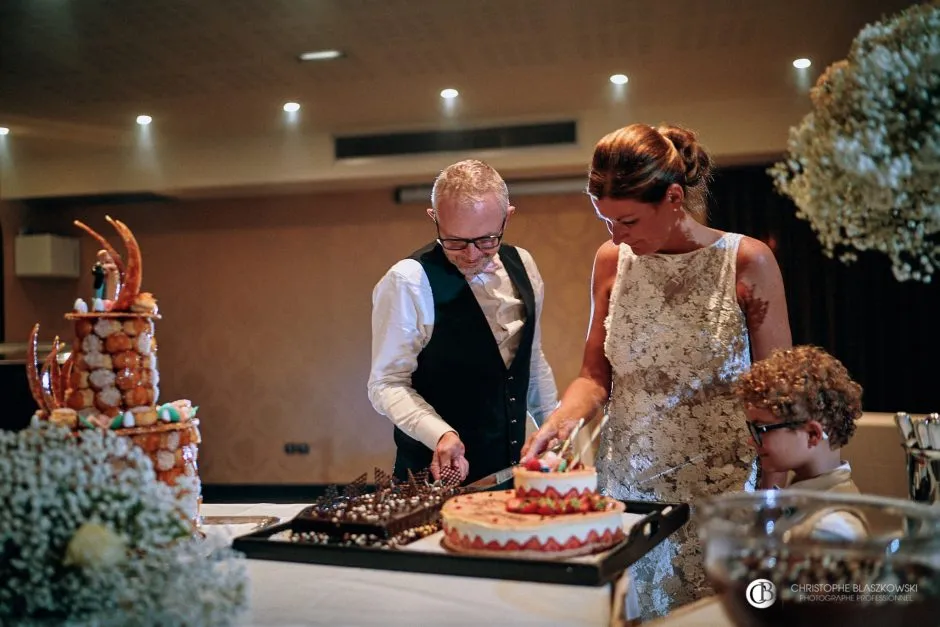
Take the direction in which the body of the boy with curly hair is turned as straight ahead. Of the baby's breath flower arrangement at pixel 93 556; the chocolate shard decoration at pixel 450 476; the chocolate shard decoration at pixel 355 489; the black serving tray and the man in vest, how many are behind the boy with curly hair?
0

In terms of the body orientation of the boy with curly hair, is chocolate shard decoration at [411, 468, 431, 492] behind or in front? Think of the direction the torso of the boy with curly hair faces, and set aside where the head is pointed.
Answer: in front

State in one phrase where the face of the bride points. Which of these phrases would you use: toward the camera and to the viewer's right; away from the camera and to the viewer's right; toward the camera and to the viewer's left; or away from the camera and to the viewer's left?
toward the camera and to the viewer's left

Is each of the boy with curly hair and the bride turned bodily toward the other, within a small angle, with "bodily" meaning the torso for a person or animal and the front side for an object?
no

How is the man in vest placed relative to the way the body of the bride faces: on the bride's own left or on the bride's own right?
on the bride's own right

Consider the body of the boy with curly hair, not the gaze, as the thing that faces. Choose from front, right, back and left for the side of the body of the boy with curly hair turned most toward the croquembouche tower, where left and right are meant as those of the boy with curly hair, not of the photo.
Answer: front

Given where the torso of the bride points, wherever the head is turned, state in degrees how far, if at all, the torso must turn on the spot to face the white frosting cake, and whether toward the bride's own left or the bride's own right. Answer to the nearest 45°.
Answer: approximately 45° to the bride's own left

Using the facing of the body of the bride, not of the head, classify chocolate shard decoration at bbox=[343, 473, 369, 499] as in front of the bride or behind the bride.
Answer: in front

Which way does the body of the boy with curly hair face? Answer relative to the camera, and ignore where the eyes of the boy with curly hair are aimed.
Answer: to the viewer's left

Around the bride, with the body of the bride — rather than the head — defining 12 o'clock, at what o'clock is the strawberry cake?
The strawberry cake is roughly at 11 o'clock from the bride.

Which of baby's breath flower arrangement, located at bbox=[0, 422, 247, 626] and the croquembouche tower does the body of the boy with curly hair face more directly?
the croquembouche tower

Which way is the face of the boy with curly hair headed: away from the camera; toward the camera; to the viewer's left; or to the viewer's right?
to the viewer's left

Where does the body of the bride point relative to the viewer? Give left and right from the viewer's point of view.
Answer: facing the viewer and to the left of the viewer

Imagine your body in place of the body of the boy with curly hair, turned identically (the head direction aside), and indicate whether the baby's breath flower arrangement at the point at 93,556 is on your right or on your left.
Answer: on your left

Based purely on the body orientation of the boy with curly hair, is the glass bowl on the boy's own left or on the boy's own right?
on the boy's own left

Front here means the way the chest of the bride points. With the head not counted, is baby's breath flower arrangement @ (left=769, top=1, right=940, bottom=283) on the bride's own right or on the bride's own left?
on the bride's own left

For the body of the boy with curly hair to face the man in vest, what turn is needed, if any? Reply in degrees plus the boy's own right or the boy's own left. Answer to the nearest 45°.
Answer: approximately 45° to the boy's own right

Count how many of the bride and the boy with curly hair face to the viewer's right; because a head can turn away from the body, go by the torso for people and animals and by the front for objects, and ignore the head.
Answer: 0
